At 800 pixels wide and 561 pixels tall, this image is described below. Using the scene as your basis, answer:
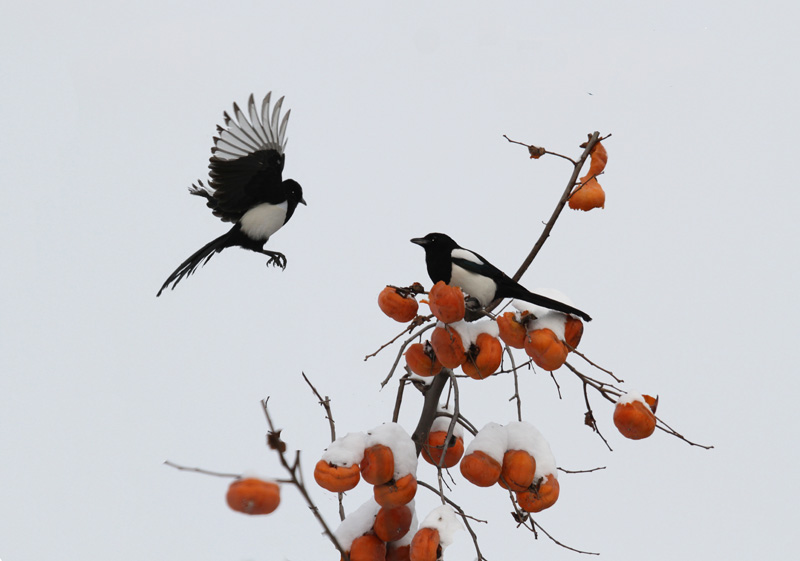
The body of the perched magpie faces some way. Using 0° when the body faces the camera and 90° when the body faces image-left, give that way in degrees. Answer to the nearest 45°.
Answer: approximately 90°

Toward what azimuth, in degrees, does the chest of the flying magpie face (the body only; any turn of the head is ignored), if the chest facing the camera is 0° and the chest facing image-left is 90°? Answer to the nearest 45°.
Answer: approximately 270°

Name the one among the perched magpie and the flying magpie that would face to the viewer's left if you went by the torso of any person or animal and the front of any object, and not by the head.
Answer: the perched magpie

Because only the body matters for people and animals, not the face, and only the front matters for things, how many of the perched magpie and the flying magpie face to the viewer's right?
1

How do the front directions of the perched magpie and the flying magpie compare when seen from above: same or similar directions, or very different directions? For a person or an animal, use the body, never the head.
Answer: very different directions
